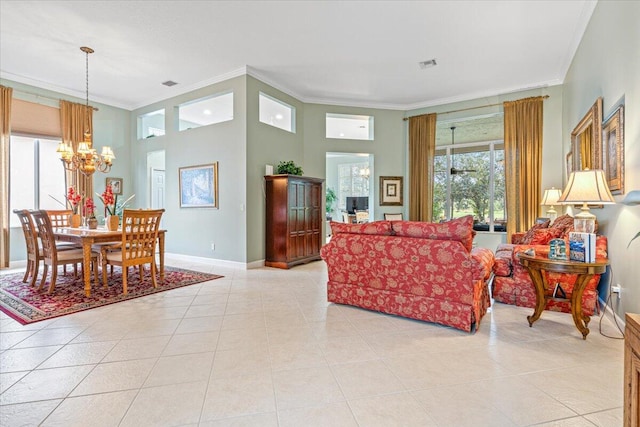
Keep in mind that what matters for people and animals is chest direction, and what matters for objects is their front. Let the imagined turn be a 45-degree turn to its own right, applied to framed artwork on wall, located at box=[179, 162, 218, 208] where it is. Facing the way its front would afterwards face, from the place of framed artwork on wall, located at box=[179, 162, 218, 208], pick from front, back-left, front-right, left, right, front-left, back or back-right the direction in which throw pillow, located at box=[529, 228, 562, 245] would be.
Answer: back-left

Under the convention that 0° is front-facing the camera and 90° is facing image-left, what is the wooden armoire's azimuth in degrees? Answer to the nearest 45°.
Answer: approximately 315°

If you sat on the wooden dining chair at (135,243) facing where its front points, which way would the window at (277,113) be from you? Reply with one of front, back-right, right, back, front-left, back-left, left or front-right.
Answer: right

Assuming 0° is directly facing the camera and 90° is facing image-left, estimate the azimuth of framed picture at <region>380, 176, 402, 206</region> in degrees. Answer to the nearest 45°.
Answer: approximately 0°

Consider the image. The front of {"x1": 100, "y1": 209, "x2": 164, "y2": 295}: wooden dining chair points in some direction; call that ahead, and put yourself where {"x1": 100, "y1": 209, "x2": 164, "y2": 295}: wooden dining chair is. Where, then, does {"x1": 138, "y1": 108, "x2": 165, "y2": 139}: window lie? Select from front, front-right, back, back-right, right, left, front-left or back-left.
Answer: front-right

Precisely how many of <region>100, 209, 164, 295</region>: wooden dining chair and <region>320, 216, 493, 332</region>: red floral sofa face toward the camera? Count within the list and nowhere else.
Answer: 0

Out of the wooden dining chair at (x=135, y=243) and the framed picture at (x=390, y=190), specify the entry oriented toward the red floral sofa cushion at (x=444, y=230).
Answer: the framed picture

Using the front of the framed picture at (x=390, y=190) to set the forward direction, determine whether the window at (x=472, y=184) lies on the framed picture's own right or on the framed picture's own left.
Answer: on the framed picture's own left

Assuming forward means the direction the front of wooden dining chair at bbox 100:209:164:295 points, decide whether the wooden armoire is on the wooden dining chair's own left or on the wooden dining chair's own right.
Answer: on the wooden dining chair's own right

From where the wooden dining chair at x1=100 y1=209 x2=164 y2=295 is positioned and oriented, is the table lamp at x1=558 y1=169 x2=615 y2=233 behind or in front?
behind

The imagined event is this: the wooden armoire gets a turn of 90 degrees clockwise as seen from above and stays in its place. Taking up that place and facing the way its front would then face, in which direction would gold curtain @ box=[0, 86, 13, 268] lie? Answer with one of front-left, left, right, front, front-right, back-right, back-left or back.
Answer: front-right

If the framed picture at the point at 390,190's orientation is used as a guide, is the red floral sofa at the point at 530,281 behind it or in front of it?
in front
